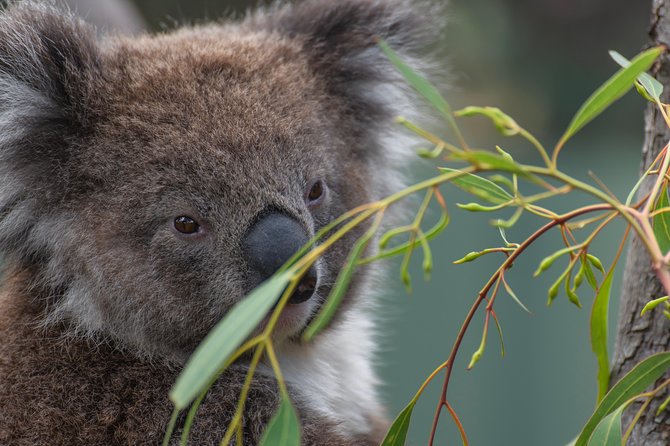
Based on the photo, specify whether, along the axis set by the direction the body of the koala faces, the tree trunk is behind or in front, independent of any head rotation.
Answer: in front

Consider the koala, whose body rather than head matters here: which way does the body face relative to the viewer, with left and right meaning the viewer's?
facing the viewer and to the right of the viewer
